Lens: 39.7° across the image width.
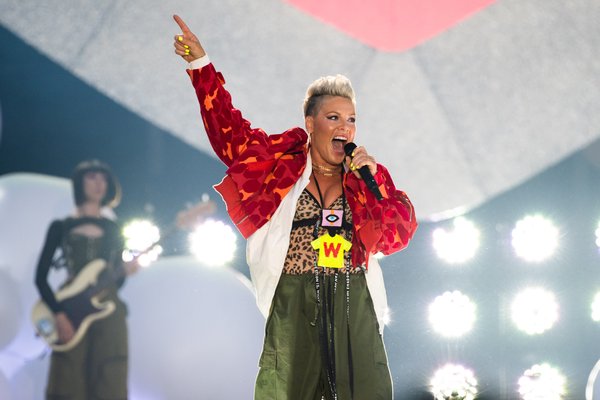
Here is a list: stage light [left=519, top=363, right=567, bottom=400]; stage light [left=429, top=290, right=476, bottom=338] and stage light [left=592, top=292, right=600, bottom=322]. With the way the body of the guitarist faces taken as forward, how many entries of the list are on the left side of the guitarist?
3

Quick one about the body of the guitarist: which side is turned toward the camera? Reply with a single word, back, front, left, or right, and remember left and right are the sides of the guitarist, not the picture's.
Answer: front

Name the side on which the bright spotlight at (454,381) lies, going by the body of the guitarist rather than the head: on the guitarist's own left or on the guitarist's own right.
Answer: on the guitarist's own left

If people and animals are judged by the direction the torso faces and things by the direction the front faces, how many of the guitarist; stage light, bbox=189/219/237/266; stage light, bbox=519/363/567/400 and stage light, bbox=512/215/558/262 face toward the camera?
4

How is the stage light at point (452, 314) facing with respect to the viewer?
toward the camera

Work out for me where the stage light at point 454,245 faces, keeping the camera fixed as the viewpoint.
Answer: facing the viewer

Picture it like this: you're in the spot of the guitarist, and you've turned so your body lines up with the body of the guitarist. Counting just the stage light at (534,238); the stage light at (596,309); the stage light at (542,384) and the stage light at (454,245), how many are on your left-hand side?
4

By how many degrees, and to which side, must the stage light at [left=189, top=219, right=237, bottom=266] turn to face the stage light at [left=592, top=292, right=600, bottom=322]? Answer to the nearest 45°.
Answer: approximately 90° to its left

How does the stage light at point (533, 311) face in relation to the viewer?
toward the camera
